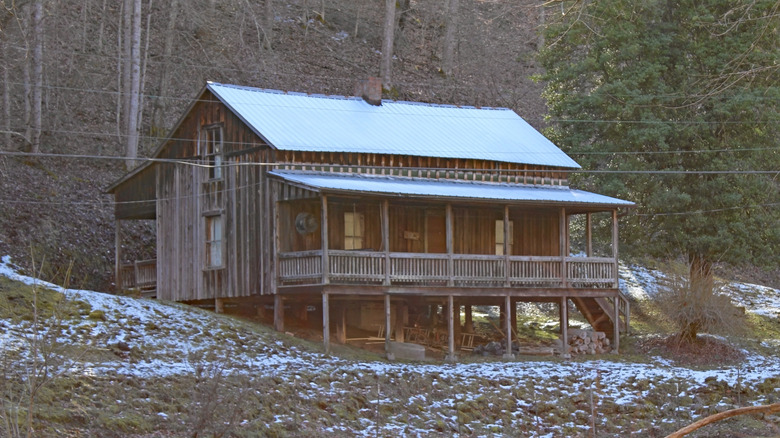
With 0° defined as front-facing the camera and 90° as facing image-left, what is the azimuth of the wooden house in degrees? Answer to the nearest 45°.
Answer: approximately 315°

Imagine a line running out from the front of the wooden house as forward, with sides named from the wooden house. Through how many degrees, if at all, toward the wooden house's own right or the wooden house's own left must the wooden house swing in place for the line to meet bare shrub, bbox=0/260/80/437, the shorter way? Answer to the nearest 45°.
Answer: approximately 90° to the wooden house's own right

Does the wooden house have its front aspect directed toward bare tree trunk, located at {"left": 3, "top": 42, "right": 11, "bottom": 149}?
no

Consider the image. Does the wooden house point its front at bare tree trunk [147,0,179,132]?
no

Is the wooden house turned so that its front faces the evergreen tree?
no

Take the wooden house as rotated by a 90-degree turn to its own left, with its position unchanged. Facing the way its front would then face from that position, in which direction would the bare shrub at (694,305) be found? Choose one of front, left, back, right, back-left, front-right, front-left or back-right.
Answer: front-right

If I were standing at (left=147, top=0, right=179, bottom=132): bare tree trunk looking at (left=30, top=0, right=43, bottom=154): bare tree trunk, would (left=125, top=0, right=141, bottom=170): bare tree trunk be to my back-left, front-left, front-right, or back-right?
front-left

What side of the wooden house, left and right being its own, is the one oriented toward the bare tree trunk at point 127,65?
back

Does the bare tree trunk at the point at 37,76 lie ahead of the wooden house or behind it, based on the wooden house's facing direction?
behind

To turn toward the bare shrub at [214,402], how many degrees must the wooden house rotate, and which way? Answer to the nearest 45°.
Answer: approximately 45° to its right

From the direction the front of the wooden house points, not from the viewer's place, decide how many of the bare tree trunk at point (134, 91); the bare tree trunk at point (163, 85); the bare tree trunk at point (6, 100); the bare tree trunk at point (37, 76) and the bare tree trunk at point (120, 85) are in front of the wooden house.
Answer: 0

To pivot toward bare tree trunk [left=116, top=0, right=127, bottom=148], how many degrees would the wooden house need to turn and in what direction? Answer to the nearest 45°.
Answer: approximately 180°

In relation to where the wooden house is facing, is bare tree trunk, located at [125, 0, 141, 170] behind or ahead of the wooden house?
behind
